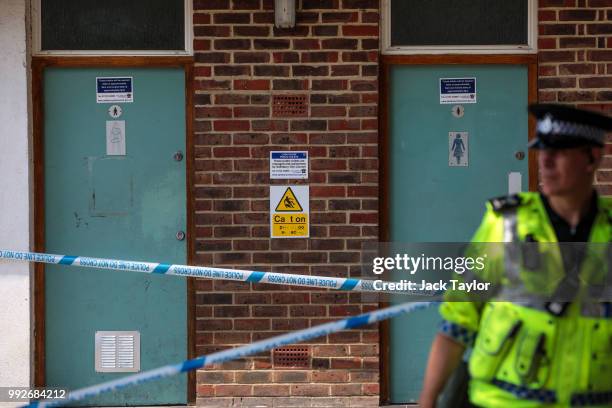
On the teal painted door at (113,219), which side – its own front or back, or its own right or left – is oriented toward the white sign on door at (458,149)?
left

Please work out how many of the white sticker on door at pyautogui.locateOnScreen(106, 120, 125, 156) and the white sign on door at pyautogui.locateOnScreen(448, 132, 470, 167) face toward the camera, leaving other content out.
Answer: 2

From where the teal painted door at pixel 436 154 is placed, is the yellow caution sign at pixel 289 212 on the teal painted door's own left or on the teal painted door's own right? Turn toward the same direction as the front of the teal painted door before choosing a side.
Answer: on the teal painted door's own right

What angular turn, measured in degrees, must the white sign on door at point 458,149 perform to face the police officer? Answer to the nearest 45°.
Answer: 0° — it already faces them

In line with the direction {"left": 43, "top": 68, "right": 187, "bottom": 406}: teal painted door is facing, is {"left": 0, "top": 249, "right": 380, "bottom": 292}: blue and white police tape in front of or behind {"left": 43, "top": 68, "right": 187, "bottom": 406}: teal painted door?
in front

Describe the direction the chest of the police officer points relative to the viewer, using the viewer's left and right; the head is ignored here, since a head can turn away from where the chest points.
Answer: facing the viewer

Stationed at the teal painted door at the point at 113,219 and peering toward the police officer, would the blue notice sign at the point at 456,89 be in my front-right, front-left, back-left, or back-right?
front-left

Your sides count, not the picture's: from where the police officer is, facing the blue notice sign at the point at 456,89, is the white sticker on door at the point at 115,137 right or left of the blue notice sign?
left

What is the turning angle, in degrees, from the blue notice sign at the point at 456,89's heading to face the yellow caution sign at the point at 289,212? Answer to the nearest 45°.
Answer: approximately 90° to its right

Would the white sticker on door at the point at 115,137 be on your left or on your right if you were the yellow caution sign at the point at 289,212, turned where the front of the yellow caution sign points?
on your right

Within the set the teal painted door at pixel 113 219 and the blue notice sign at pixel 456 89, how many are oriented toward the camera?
2

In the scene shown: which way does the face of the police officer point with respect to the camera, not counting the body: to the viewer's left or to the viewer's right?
to the viewer's left

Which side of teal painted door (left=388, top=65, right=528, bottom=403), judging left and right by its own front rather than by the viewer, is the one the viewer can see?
front
